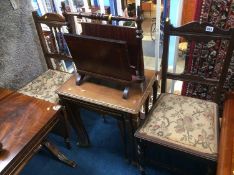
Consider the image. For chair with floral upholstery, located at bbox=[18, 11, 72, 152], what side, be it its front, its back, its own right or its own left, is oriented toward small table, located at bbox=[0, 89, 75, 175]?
front

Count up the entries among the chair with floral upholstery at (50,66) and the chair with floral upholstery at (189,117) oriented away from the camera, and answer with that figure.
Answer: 0

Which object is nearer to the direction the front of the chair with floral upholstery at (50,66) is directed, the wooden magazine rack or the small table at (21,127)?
the small table

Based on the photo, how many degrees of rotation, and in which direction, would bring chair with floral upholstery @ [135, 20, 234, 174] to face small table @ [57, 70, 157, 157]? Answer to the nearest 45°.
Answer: approximately 90° to its right

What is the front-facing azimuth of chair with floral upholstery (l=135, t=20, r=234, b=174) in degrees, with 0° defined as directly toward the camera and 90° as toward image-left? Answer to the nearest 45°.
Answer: approximately 0°

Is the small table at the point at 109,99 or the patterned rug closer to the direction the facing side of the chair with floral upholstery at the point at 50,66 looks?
the small table

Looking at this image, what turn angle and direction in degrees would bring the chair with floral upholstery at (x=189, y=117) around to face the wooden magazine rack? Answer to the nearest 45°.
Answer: approximately 90° to its right

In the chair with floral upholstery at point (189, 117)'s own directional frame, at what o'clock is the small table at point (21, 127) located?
The small table is roughly at 2 o'clock from the chair with floral upholstery.

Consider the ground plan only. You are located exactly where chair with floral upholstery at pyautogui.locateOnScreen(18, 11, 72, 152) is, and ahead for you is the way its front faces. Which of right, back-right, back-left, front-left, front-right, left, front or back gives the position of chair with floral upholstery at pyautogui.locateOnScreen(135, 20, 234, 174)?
left
